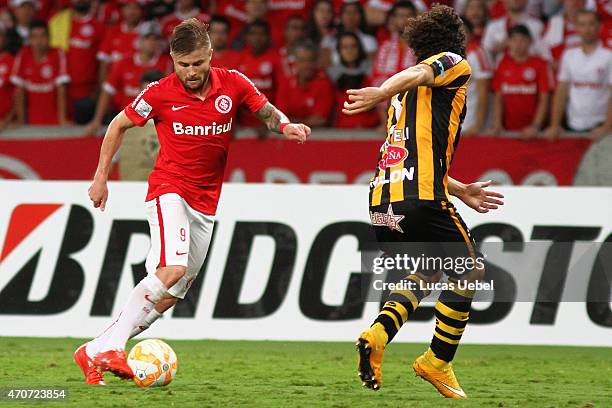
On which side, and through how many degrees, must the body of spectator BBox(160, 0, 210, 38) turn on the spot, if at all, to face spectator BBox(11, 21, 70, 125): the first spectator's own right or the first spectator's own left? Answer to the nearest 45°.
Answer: approximately 90° to the first spectator's own right

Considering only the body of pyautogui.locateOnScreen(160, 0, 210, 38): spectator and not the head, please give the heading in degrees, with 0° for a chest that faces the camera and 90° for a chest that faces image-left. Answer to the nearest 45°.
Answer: approximately 0°

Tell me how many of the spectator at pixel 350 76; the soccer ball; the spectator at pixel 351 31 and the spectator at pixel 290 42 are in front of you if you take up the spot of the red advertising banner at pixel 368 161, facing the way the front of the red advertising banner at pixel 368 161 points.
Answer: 1

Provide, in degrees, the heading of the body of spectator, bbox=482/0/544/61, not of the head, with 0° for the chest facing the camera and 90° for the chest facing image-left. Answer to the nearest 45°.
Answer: approximately 0°

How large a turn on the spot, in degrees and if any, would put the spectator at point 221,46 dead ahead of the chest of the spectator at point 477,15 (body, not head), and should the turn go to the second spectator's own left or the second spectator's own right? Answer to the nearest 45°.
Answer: approximately 90° to the second spectator's own right

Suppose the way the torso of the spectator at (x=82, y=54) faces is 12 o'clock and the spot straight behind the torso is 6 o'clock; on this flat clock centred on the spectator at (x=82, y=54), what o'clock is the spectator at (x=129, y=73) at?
the spectator at (x=129, y=73) is roughly at 11 o'clock from the spectator at (x=82, y=54).

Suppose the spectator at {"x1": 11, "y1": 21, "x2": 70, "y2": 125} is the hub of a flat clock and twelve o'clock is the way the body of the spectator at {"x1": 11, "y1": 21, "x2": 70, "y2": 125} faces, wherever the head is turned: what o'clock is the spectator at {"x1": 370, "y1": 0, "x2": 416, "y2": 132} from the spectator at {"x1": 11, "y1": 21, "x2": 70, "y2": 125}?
the spectator at {"x1": 370, "y1": 0, "x2": 416, "y2": 132} is roughly at 10 o'clock from the spectator at {"x1": 11, "y1": 21, "x2": 70, "y2": 125}.
